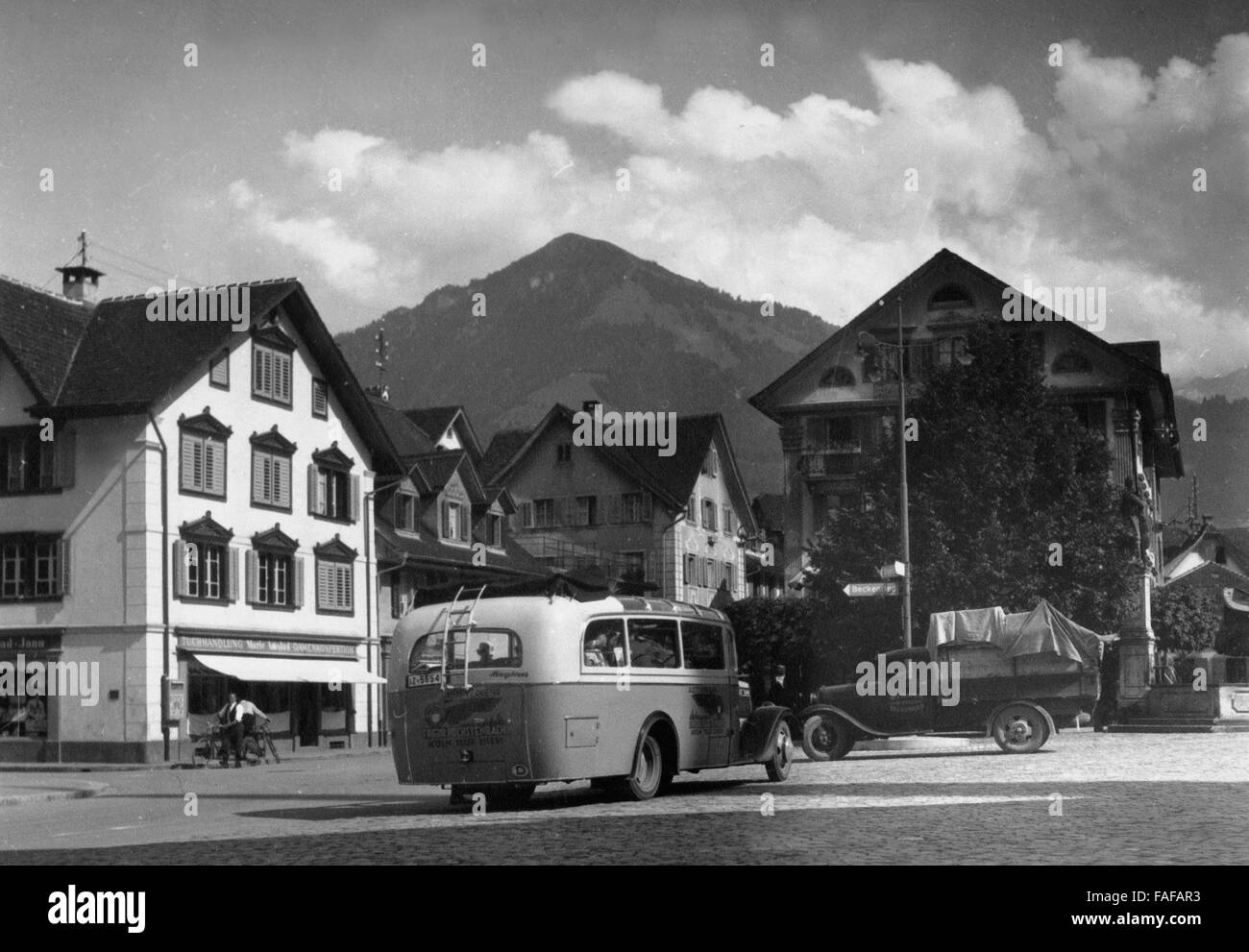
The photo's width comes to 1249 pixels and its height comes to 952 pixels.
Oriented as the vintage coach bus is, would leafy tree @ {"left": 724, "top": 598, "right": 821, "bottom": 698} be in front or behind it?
in front

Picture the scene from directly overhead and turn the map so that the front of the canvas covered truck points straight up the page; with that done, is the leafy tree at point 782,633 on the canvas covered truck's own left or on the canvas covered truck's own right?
on the canvas covered truck's own right

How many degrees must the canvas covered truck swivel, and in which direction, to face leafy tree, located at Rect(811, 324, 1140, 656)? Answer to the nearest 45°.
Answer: approximately 90° to its right

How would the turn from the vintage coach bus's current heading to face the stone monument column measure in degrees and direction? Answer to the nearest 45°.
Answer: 0° — it already faces it

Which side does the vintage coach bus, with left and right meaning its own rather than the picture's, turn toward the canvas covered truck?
front

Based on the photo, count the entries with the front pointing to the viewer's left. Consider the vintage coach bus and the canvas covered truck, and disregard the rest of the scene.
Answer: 1

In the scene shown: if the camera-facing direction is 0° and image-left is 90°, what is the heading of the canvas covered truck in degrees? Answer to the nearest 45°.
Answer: approximately 90°

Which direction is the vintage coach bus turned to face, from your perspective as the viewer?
facing away from the viewer and to the right of the viewer

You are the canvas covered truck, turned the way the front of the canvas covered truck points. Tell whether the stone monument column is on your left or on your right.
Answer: on your right

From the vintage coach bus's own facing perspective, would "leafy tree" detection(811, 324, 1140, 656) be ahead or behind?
ahead
